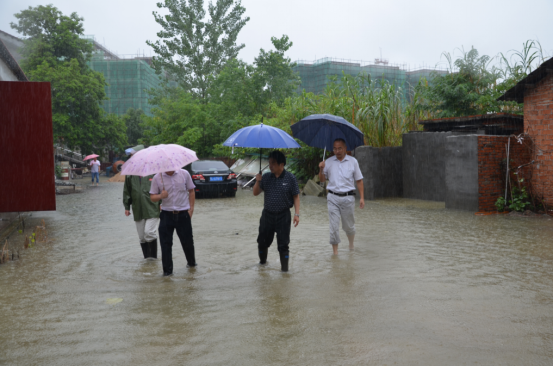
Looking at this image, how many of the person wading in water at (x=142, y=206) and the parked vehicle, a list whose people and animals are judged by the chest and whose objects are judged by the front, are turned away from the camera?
1

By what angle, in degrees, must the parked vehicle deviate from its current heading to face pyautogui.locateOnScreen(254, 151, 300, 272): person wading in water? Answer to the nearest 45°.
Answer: approximately 180°

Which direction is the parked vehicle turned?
away from the camera

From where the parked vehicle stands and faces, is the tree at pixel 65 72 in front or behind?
in front

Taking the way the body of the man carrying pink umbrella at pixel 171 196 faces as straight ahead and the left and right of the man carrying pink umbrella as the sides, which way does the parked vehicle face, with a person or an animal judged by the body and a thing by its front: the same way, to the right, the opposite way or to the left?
the opposite way

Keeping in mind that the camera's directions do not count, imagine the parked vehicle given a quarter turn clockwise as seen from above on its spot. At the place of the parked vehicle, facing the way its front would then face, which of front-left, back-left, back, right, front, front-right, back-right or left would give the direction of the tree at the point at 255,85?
left

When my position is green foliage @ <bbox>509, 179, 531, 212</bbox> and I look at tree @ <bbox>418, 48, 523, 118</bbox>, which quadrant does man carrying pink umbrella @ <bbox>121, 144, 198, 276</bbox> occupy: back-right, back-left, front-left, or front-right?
back-left
